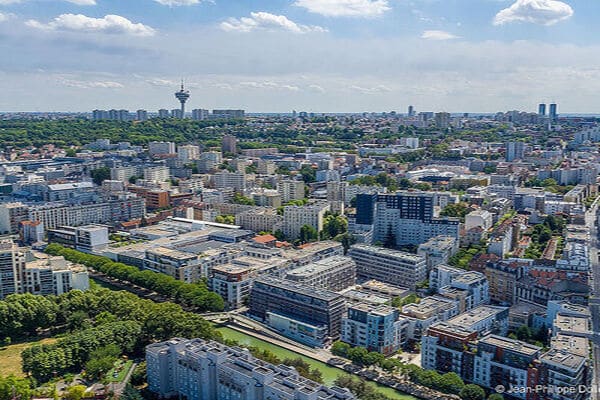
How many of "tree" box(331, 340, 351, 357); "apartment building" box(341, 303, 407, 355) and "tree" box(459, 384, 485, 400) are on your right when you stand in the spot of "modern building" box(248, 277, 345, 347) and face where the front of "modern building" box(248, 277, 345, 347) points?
0

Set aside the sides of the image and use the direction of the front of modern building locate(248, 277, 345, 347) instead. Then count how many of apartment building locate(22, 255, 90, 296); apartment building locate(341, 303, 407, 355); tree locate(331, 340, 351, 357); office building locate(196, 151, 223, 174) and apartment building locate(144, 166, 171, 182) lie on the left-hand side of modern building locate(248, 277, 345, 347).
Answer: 2

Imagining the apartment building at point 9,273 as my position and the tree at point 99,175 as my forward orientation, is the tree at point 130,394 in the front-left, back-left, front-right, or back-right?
back-right

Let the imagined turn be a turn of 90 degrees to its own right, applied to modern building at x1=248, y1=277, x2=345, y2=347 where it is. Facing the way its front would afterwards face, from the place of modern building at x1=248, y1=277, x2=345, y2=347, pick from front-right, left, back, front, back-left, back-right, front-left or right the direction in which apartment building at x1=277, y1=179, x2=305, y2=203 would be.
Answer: front-right

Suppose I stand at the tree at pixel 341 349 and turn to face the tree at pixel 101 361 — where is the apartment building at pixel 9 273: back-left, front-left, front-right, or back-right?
front-right

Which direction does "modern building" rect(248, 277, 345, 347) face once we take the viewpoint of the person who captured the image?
facing the viewer and to the left of the viewer

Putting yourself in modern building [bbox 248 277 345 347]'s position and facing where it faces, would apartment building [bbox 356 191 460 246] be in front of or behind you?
behind

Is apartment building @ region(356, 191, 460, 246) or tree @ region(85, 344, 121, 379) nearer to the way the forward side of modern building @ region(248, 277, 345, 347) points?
the tree

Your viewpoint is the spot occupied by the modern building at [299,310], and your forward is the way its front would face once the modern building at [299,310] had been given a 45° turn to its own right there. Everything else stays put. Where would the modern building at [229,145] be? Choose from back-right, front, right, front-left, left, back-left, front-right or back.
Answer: right

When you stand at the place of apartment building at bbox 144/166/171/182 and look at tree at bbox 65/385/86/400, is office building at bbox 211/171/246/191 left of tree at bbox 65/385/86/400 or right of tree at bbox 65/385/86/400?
left

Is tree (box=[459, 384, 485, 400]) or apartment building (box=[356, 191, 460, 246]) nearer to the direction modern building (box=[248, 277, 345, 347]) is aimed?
the tree

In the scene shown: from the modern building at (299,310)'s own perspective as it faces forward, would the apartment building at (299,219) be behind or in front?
behind

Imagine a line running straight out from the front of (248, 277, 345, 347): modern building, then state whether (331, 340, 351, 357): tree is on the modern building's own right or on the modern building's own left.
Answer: on the modern building's own left

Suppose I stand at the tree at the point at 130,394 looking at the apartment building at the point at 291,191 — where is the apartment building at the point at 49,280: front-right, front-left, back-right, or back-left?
front-left

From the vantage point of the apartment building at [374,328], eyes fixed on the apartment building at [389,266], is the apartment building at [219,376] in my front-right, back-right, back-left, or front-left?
back-left

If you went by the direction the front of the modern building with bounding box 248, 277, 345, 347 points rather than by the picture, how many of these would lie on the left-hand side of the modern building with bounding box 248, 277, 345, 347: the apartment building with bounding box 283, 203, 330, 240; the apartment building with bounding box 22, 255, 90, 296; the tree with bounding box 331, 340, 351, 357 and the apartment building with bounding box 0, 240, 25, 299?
1

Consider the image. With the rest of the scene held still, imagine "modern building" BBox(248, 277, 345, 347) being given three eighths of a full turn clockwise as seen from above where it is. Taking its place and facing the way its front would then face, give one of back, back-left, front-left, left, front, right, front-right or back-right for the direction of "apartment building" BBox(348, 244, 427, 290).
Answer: front-right

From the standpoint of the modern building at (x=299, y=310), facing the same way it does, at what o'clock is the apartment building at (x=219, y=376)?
The apartment building is roughly at 11 o'clock from the modern building.

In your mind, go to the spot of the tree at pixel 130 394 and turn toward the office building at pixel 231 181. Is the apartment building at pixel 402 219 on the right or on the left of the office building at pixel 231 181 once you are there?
right

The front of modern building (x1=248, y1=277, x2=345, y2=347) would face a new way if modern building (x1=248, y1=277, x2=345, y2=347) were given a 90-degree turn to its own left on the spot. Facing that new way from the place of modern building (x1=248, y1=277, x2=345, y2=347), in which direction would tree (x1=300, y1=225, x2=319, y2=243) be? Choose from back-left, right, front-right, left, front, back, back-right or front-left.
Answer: back-left

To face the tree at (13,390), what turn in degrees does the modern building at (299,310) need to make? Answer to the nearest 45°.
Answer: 0° — it already faces it

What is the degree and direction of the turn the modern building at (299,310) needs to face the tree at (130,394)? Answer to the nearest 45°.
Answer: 0° — it already faces it
